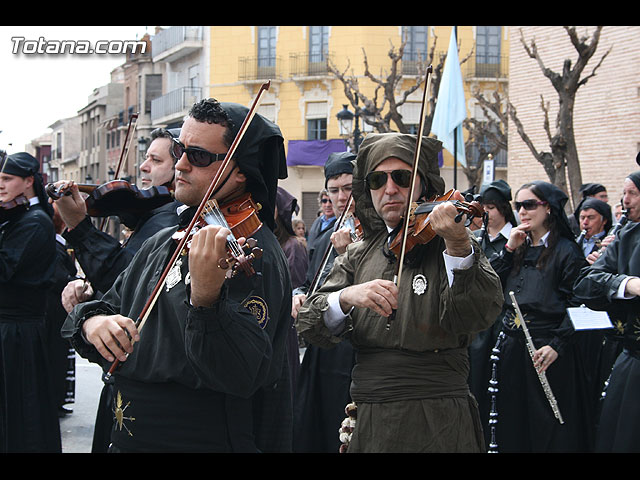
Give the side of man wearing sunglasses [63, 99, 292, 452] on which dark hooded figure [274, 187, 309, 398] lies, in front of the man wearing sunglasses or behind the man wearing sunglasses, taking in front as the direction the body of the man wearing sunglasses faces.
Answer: behind

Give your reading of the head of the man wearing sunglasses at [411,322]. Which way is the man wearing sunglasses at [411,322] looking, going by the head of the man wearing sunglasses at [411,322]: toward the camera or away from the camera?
toward the camera

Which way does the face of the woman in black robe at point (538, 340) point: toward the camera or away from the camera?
toward the camera

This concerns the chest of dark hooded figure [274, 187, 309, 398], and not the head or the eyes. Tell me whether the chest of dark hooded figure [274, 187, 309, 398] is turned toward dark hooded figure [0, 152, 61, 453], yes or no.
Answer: no

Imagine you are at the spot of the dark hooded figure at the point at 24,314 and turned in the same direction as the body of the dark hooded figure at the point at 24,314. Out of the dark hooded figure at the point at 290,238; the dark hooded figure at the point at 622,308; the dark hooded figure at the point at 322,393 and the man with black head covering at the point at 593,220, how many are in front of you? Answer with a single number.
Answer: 0

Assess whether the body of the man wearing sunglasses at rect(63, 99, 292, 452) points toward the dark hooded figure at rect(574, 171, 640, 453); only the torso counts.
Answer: no

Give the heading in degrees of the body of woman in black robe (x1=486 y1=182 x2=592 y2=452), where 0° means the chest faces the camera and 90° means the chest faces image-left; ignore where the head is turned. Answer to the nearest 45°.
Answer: approximately 45°

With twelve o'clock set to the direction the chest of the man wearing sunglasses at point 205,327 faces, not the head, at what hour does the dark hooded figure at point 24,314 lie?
The dark hooded figure is roughly at 4 o'clock from the man wearing sunglasses.

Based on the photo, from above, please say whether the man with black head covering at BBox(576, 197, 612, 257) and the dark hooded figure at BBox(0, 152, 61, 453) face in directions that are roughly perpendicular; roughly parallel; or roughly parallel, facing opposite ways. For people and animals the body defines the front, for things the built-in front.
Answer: roughly parallel
